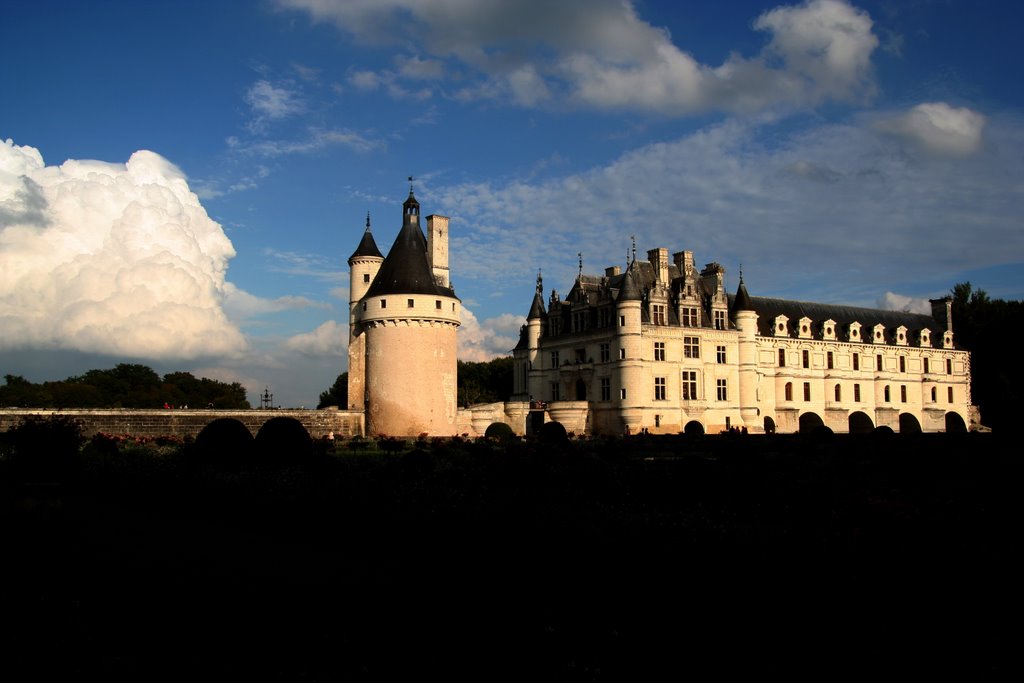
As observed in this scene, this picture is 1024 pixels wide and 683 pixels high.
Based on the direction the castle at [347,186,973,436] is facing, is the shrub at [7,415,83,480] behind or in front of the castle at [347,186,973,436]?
in front

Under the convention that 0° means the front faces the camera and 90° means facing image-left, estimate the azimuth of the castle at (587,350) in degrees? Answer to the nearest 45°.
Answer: approximately 45°

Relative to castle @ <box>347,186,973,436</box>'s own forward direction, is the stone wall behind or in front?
in front
